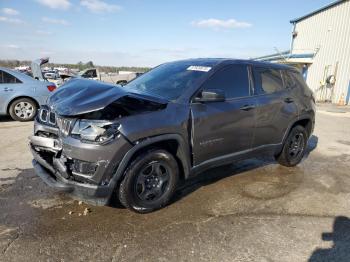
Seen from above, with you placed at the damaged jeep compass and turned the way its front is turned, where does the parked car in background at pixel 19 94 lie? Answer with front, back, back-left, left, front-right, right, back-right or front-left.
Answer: right

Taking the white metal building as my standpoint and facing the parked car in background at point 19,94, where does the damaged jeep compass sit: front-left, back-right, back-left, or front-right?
front-left

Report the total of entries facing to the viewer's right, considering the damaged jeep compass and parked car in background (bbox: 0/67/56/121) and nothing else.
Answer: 0

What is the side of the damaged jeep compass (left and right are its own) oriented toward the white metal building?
back

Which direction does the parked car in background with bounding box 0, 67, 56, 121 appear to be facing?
to the viewer's left

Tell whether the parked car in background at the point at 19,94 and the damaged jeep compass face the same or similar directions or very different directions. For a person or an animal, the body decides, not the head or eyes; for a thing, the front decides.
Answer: same or similar directions

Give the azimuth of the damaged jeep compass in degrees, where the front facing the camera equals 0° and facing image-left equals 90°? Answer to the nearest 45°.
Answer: approximately 45°

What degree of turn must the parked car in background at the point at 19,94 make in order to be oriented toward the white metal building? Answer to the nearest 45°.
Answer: approximately 180°
